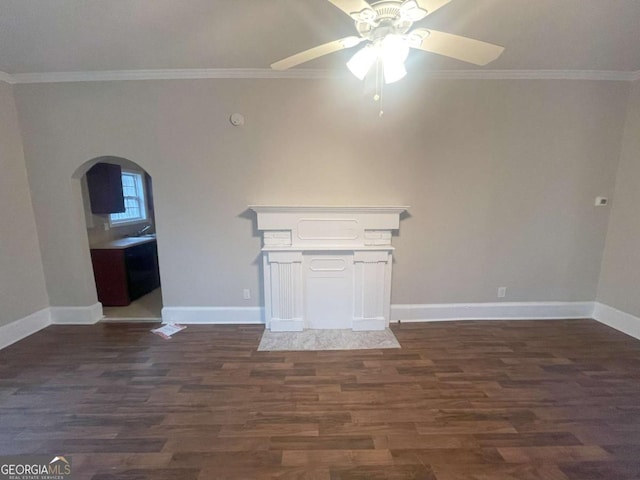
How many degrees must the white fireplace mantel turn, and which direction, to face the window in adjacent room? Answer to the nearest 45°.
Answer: approximately 135° to its right

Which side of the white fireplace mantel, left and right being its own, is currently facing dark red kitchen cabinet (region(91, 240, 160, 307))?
right

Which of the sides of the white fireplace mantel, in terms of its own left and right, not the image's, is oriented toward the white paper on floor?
right

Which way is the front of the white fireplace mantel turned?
toward the camera

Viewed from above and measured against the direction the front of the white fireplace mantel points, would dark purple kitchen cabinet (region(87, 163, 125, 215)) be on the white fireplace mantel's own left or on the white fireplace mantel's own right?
on the white fireplace mantel's own right
